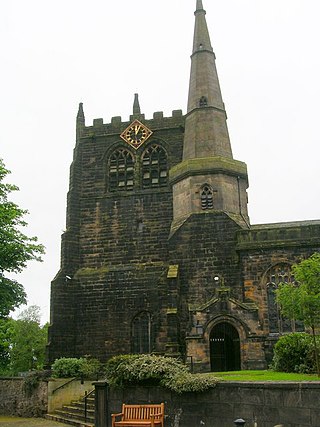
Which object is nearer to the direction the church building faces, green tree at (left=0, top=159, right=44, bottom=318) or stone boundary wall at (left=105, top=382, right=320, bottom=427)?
the stone boundary wall

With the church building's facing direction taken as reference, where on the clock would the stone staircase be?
The stone staircase is roughly at 1 o'clock from the church building.

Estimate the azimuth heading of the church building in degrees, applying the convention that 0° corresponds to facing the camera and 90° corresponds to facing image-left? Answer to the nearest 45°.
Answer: approximately 0°

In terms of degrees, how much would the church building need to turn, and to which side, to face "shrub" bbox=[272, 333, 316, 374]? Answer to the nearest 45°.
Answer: approximately 45° to its left

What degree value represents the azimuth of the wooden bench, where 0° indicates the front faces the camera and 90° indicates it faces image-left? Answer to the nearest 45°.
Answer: approximately 45°

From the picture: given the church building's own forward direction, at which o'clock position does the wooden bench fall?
The wooden bench is roughly at 12 o'clock from the church building.

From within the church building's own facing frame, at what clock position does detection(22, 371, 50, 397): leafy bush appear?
The leafy bush is roughly at 2 o'clock from the church building.
